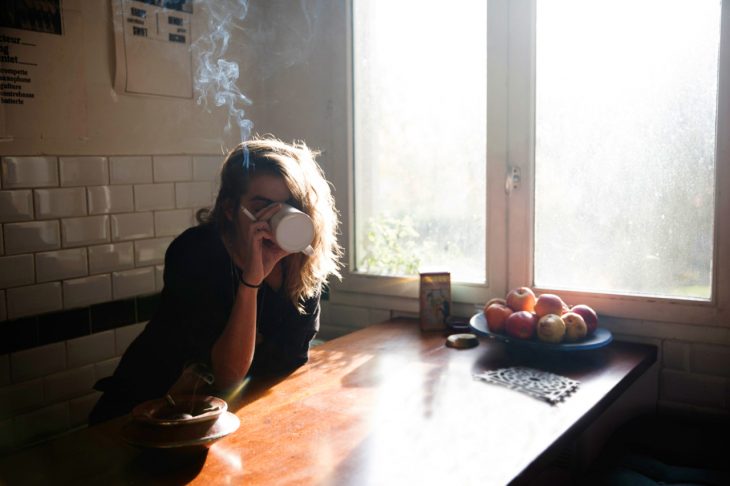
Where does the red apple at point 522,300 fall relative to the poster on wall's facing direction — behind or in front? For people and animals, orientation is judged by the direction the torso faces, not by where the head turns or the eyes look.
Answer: in front

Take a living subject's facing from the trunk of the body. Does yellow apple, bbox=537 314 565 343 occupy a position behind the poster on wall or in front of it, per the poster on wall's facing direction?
in front

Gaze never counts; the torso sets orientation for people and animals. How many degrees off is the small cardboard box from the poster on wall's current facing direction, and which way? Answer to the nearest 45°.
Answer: approximately 45° to its left

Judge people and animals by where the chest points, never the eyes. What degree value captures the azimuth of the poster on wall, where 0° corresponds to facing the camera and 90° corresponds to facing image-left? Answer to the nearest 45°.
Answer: approximately 315°

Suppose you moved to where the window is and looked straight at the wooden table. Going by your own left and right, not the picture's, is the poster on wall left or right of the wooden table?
right
